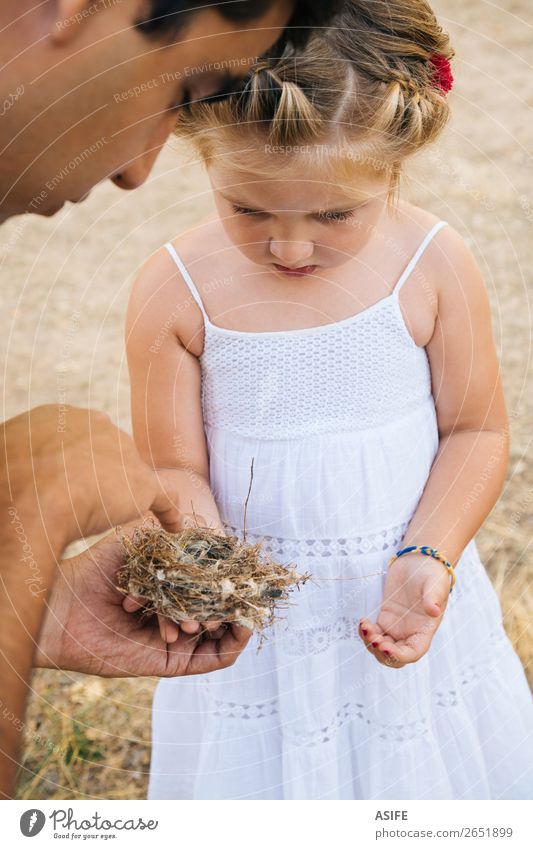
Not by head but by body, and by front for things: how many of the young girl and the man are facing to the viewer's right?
1

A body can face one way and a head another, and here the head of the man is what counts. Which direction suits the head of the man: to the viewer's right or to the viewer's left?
to the viewer's right

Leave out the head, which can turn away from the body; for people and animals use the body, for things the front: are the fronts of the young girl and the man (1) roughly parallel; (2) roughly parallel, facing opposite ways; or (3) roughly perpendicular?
roughly perpendicular

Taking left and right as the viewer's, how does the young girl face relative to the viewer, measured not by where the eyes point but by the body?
facing the viewer

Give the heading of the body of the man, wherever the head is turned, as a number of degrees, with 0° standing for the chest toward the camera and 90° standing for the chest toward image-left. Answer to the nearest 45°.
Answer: approximately 270°
